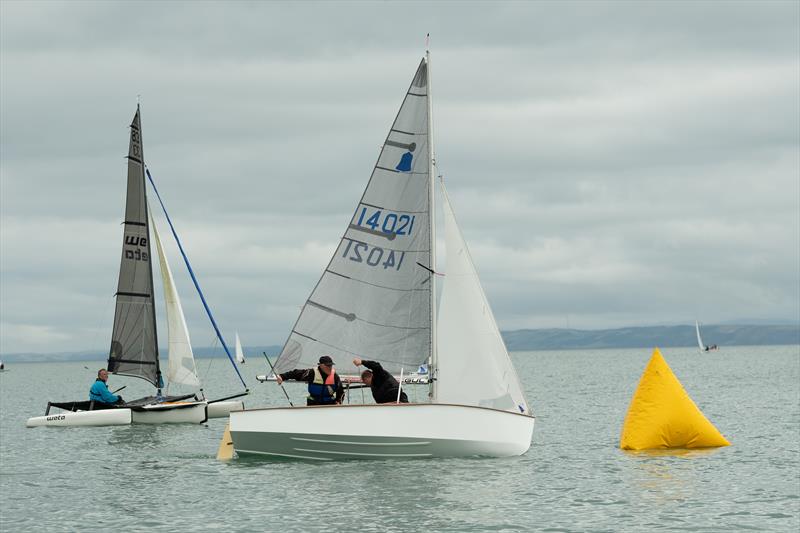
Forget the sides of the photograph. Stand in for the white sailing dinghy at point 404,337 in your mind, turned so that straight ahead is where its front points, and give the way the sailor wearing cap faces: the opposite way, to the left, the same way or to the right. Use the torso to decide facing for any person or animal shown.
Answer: to the right

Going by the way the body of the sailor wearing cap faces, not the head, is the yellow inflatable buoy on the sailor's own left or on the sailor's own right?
on the sailor's own left

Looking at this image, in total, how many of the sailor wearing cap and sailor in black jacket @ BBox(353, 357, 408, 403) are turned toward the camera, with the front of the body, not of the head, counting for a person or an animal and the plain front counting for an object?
1

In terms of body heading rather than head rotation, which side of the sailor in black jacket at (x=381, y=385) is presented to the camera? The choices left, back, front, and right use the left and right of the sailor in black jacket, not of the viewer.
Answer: left

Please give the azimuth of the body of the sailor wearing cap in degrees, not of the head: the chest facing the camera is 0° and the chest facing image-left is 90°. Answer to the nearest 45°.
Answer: approximately 0°

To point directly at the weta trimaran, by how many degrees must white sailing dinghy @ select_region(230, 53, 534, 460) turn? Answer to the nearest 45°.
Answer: approximately 135° to its left

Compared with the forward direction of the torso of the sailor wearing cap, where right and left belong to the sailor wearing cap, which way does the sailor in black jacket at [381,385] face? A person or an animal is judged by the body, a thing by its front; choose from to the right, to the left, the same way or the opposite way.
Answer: to the right

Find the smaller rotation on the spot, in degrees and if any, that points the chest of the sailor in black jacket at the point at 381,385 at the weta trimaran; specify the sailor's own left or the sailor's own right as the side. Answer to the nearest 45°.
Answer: approximately 45° to the sailor's own right

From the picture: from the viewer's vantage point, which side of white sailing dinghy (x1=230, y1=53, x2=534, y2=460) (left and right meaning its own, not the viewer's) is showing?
right
